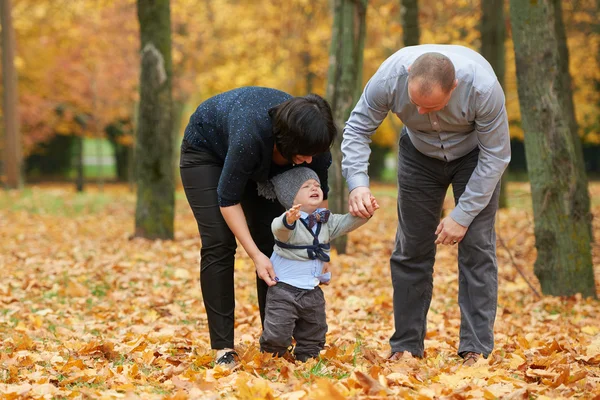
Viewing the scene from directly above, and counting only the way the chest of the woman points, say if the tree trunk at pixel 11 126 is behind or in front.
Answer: behind

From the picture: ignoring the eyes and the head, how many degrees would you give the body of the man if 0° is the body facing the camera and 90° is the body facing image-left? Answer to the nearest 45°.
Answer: approximately 0°

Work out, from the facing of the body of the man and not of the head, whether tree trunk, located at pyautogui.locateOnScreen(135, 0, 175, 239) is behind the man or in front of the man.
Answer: behind

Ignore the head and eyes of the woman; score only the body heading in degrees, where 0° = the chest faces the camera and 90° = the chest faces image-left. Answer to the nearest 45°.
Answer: approximately 315°

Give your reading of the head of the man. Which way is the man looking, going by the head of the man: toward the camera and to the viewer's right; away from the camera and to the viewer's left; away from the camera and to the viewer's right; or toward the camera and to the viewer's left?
toward the camera and to the viewer's left

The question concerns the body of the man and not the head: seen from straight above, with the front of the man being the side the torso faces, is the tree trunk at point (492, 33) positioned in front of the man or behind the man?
behind

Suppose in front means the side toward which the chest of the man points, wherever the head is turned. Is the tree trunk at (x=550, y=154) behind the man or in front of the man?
behind

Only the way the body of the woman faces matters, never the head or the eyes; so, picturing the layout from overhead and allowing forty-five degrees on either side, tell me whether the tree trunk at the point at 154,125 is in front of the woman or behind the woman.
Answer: behind
